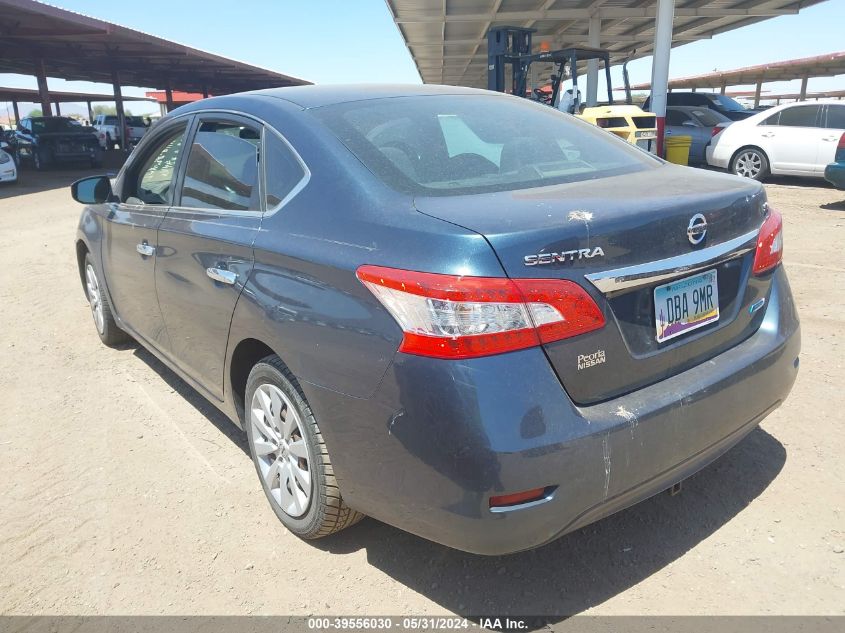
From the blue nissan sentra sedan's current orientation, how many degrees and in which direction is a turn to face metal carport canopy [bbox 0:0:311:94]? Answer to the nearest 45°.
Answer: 0° — it already faces it

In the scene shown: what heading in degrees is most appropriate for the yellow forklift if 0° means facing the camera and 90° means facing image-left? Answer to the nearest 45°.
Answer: approximately 135°

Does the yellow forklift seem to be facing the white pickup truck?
yes

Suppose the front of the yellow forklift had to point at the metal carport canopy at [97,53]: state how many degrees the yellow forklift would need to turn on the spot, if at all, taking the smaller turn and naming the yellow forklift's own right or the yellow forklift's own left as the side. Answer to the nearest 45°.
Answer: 0° — it already faces it

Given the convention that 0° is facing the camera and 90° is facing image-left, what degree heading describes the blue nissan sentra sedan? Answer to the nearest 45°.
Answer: approximately 135°

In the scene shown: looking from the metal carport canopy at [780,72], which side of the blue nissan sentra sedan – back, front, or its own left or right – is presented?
right

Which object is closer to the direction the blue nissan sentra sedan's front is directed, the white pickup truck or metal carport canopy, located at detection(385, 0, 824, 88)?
the white pickup truck

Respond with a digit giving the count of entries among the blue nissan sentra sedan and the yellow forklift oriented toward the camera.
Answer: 0

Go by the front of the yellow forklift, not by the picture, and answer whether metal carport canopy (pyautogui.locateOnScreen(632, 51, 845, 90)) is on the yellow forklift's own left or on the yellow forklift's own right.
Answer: on the yellow forklift's own right

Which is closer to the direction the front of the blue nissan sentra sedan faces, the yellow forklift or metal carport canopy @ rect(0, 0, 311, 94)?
the metal carport canopy

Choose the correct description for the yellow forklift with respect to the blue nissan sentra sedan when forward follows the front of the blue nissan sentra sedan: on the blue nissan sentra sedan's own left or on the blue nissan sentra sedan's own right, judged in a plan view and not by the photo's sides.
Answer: on the blue nissan sentra sedan's own right
